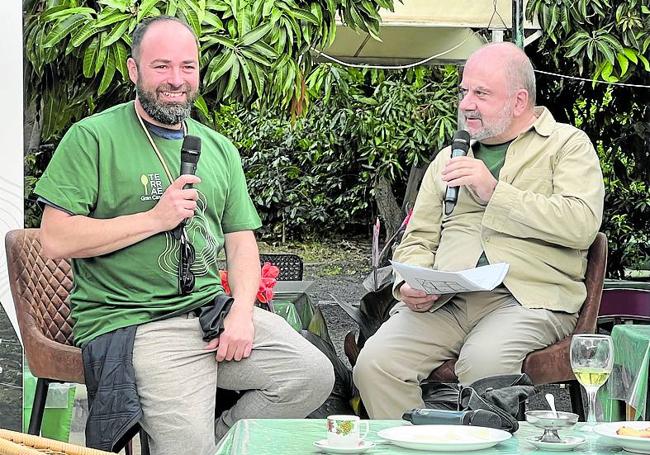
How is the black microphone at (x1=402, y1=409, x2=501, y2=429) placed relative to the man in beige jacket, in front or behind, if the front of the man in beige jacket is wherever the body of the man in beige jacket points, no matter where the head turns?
in front

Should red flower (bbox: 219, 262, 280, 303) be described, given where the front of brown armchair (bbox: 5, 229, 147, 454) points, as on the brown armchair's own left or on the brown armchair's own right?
on the brown armchair's own left

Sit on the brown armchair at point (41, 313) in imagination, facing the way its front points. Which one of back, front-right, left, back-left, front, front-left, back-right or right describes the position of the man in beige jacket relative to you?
front-left

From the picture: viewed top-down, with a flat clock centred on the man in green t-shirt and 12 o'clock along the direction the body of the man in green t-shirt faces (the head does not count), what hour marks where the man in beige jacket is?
The man in beige jacket is roughly at 10 o'clock from the man in green t-shirt.

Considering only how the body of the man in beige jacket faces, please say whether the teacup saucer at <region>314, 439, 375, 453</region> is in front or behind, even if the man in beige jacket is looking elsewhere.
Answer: in front

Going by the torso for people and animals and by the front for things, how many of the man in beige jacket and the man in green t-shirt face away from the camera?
0

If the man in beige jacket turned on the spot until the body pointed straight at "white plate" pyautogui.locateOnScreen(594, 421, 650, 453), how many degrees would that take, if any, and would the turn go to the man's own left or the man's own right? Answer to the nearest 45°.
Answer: approximately 45° to the man's own left

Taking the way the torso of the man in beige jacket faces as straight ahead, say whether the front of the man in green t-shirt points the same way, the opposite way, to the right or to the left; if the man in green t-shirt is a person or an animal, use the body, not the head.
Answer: to the left

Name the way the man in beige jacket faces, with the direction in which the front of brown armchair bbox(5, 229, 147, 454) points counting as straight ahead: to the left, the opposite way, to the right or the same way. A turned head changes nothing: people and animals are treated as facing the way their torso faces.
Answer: to the right

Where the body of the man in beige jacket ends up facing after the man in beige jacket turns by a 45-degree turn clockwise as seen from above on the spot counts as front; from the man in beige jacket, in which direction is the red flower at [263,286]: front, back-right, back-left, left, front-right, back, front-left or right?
front

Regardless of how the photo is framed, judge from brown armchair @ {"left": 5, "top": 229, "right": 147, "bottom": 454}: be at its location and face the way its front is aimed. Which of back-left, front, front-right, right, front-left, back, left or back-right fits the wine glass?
front

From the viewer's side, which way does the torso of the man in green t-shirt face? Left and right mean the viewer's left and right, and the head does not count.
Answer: facing the viewer and to the right of the viewer

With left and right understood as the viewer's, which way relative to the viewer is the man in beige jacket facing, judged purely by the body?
facing the viewer and to the left of the viewer

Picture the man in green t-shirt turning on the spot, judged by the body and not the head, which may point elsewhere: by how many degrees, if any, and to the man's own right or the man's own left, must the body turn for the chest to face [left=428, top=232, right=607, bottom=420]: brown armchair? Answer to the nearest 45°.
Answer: approximately 45° to the man's own left
